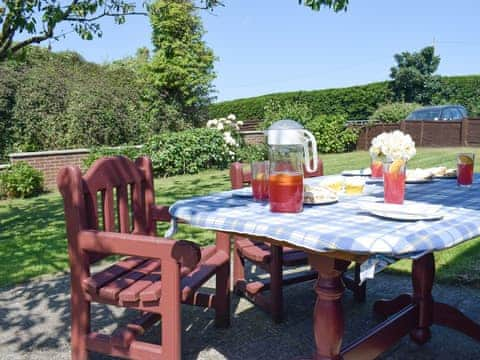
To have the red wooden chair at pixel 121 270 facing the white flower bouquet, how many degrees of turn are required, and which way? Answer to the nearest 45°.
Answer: approximately 45° to its left

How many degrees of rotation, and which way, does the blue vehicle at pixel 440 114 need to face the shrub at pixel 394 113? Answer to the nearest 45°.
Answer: approximately 45° to its right

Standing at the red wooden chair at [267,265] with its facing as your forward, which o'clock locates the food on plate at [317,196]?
The food on plate is roughly at 1 o'clock from the red wooden chair.

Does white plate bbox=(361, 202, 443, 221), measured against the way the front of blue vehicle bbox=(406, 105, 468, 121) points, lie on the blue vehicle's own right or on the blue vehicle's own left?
on the blue vehicle's own left

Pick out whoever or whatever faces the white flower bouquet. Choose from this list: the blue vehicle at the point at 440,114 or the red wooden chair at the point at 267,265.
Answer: the red wooden chair

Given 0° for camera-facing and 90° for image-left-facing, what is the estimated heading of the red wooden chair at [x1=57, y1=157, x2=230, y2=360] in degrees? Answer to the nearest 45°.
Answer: approximately 315°

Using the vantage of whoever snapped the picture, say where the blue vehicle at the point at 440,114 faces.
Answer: facing to the left of the viewer

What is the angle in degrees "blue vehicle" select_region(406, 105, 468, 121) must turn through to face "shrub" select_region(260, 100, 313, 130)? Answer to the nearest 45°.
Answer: approximately 45° to its left

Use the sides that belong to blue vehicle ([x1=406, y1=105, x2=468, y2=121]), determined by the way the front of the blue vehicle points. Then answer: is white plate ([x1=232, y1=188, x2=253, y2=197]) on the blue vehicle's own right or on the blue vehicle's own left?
on the blue vehicle's own left

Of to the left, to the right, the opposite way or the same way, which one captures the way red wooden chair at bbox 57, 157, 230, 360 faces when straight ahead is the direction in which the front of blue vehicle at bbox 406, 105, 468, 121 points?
the opposite way
